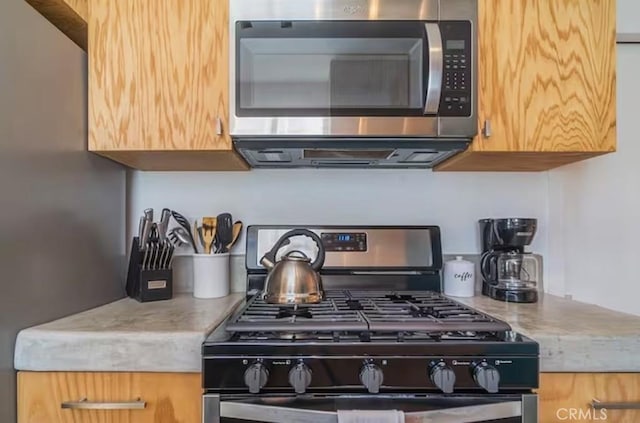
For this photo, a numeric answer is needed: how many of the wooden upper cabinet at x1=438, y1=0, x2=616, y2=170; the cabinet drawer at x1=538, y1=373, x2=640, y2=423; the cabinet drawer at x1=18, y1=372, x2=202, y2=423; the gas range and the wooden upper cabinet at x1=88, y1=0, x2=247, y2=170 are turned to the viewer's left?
0

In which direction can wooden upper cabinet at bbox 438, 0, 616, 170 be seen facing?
toward the camera

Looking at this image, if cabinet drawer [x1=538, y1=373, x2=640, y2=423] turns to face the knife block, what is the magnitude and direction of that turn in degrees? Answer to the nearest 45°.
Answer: approximately 90° to its right

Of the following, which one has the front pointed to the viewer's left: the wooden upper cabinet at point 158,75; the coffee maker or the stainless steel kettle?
the stainless steel kettle

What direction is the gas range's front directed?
toward the camera

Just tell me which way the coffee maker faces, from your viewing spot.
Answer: facing the viewer and to the right of the viewer

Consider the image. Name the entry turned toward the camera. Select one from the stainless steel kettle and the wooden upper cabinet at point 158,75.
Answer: the wooden upper cabinet

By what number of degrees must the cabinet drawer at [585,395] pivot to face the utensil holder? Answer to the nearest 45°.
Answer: approximately 90° to its right

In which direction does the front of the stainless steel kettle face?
to the viewer's left

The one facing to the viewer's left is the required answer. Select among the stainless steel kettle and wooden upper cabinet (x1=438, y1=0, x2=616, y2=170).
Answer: the stainless steel kettle

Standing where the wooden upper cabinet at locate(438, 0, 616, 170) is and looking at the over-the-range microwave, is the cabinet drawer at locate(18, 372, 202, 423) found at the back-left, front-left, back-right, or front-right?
front-left

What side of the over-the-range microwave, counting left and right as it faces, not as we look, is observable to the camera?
front
